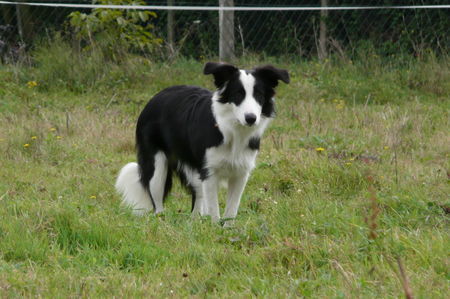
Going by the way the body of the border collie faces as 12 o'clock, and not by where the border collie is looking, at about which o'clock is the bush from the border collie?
The bush is roughly at 7 o'clock from the border collie.

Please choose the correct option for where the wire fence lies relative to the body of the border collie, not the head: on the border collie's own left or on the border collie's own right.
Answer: on the border collie's own left

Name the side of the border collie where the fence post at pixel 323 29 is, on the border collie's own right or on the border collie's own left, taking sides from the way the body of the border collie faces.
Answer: on the border collie's own left

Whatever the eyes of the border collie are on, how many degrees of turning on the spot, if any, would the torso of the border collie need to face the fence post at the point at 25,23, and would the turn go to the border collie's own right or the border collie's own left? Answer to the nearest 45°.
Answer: approximately 180°

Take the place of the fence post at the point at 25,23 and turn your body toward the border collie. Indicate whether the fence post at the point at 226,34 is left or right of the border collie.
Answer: left

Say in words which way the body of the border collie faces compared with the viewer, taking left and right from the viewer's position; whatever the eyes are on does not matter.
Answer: facing the viewer and to the right of the viewer

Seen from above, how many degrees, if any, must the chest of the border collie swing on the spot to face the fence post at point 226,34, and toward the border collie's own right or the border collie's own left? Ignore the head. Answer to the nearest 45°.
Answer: approximately 135° to the border collie's own left
